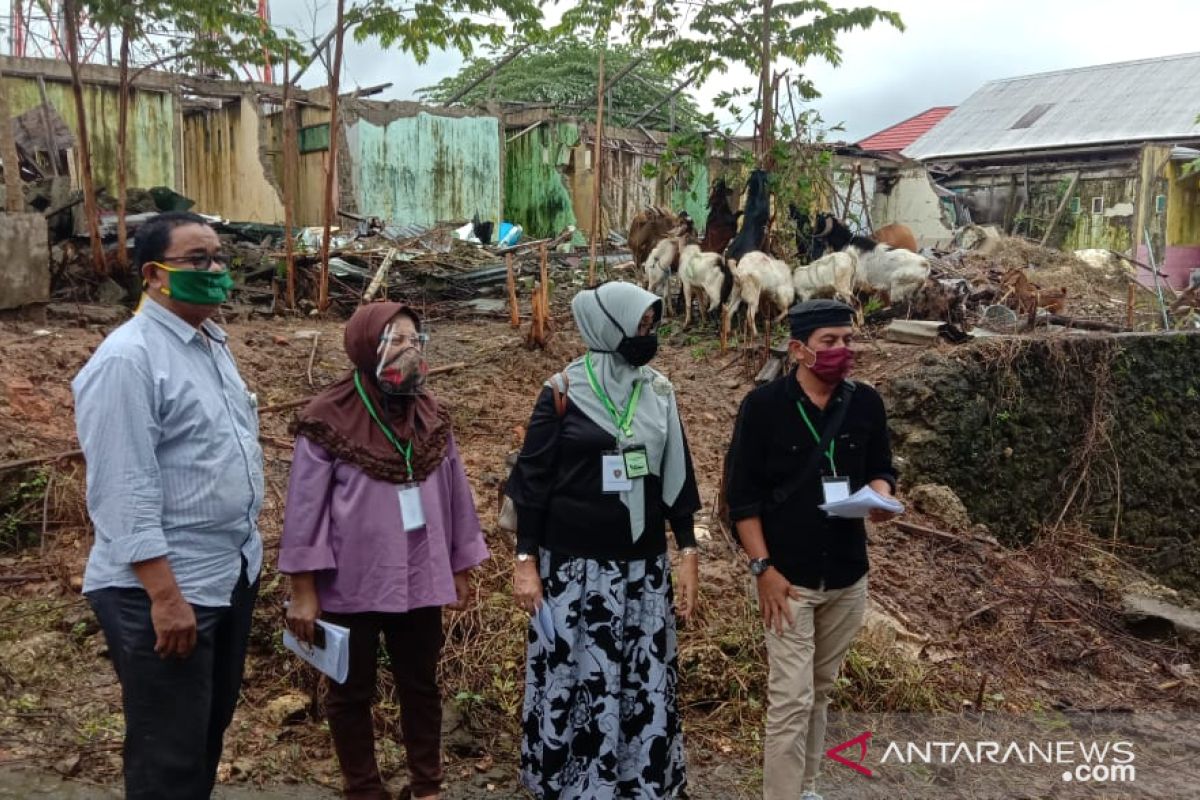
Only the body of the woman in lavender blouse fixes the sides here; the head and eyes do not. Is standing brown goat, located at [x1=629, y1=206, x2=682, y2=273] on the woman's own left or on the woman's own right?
on the woman's own left

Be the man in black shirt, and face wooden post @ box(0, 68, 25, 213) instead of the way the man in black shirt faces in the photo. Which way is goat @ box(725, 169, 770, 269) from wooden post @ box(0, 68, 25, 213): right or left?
right

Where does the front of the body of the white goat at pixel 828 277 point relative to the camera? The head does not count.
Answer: to the viewer's left

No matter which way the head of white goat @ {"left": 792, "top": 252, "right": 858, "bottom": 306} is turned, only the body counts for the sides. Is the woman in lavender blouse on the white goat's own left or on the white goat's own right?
on the white goat's own left

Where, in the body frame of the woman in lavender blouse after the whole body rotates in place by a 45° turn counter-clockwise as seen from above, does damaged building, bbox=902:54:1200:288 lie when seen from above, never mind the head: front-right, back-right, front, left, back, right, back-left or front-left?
front-left

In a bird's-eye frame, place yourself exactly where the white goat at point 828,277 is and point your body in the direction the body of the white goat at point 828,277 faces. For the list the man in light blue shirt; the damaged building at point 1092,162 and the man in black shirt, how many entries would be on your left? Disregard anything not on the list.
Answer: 2
